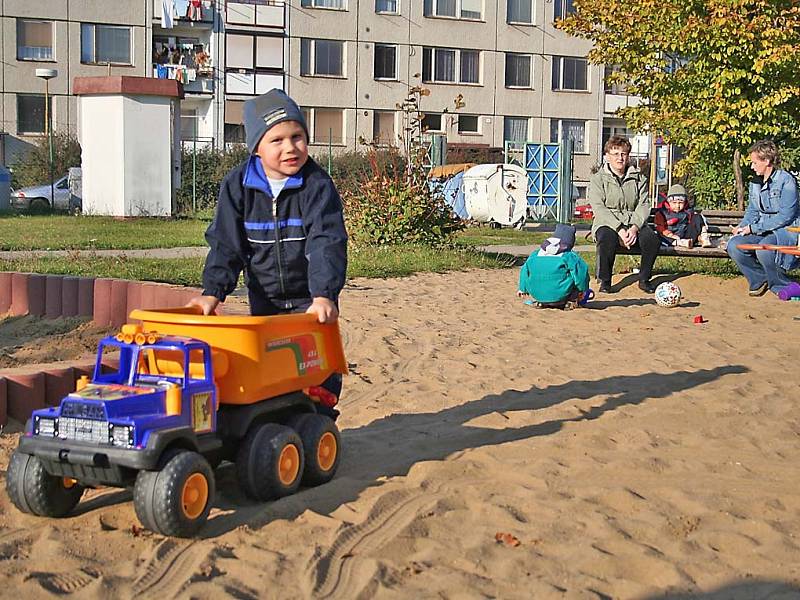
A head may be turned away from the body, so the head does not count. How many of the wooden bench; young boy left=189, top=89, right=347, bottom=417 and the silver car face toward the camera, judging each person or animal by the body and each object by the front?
2

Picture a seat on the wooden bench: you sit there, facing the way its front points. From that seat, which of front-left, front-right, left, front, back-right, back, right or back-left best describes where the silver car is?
back-right

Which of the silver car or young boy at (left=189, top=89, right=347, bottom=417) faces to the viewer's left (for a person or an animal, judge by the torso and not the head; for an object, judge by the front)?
the silver car

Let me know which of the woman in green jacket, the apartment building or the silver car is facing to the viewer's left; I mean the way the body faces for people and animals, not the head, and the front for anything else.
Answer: the silver car

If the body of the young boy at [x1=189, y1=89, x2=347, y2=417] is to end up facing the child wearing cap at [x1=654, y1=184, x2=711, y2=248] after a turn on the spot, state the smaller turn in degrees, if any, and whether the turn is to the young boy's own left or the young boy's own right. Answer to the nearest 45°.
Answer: approximately 135° to the young boy's own left

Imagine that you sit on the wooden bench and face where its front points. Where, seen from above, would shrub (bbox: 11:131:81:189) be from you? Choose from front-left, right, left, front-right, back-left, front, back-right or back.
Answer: back-right

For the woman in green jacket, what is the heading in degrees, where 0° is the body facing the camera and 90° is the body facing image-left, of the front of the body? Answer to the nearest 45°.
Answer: approximately 0°

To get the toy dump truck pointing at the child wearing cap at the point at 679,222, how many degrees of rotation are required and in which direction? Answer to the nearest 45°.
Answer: approximately 180°

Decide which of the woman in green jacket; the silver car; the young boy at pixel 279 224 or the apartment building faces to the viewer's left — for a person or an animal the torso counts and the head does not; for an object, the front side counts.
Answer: the silver car

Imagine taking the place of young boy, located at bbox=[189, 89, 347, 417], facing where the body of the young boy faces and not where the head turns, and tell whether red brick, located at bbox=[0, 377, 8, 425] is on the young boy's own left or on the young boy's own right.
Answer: on the young boy's own right
